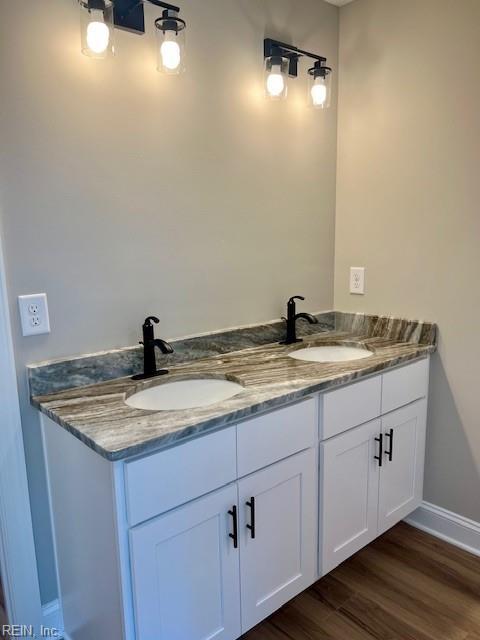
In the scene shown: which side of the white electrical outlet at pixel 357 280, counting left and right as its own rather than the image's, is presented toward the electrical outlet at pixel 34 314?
front

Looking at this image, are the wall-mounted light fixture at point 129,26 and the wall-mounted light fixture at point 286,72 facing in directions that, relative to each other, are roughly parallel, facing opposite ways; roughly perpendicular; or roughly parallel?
roughly parallel

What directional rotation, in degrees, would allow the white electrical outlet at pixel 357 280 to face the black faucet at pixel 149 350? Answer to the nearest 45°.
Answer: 0° — it already faces it

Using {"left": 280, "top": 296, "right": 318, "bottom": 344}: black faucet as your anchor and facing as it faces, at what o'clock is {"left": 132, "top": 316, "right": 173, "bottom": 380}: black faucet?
{"left": 132, "top": 316, "right": 173, "bottom": 380}: black faucet is roughly at 3 o'clock from {"left": 280, "top": 296, "right": 318, "bottom": 344}: black faucet.

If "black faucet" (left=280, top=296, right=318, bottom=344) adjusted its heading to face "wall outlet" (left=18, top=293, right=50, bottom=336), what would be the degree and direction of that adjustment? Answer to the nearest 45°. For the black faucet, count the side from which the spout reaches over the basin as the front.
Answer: approximately 90° to its right

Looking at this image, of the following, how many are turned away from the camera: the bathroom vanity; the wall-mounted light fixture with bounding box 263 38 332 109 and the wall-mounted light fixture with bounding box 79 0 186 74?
0

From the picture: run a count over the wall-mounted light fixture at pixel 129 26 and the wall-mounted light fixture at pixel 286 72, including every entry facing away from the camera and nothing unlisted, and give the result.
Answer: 0

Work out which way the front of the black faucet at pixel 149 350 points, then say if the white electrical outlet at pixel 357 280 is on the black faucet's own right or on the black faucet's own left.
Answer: on the black faucet's own left

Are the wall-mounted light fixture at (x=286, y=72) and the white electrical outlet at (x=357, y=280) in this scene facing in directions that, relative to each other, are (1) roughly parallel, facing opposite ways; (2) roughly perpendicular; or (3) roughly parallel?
roughly perpendicular

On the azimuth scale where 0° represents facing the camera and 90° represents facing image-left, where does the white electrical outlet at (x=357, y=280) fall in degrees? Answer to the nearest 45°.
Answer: approximately 45°

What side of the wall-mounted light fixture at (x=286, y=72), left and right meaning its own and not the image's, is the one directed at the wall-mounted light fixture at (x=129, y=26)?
right

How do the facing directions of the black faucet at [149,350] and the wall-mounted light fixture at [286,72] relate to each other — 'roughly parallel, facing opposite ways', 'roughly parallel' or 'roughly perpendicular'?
roughly parallel

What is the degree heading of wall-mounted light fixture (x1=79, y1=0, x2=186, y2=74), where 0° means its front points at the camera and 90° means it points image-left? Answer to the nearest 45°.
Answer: approximately 315°
